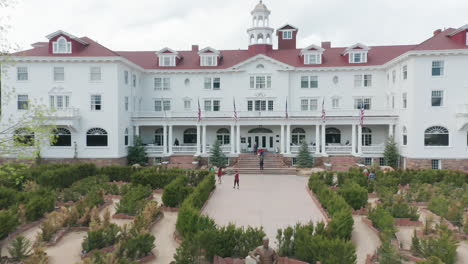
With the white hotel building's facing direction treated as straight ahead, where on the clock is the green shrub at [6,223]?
The green shrub is roughly at 1 o'clock from the white hotel building.

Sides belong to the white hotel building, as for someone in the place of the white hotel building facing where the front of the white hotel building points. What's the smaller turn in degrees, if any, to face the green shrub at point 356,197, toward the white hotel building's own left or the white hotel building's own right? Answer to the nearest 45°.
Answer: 0° — it already faces it

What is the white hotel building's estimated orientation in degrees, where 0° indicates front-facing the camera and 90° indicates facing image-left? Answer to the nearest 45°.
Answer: approximately 0°
